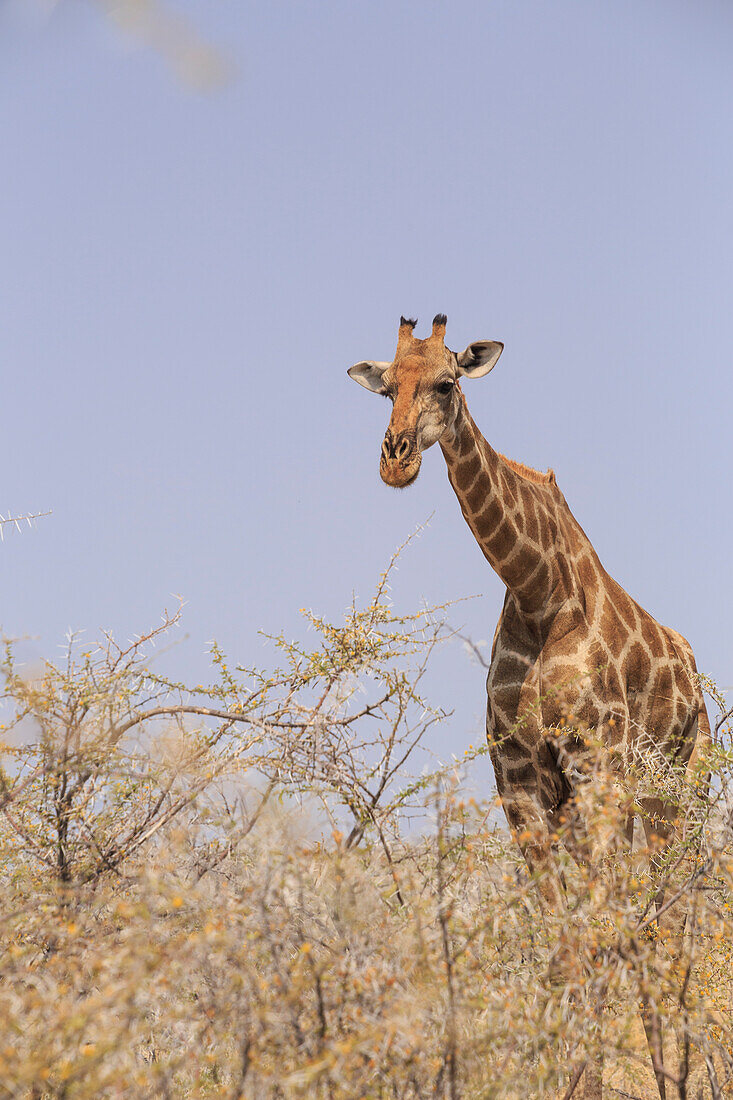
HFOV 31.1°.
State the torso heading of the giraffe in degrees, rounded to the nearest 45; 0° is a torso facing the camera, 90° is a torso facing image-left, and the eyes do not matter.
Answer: approximately 45°
